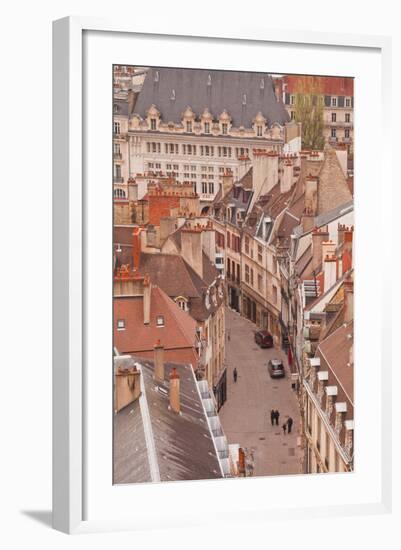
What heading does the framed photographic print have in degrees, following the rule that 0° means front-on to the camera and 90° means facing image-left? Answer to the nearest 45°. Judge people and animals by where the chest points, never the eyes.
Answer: approximately 315°
